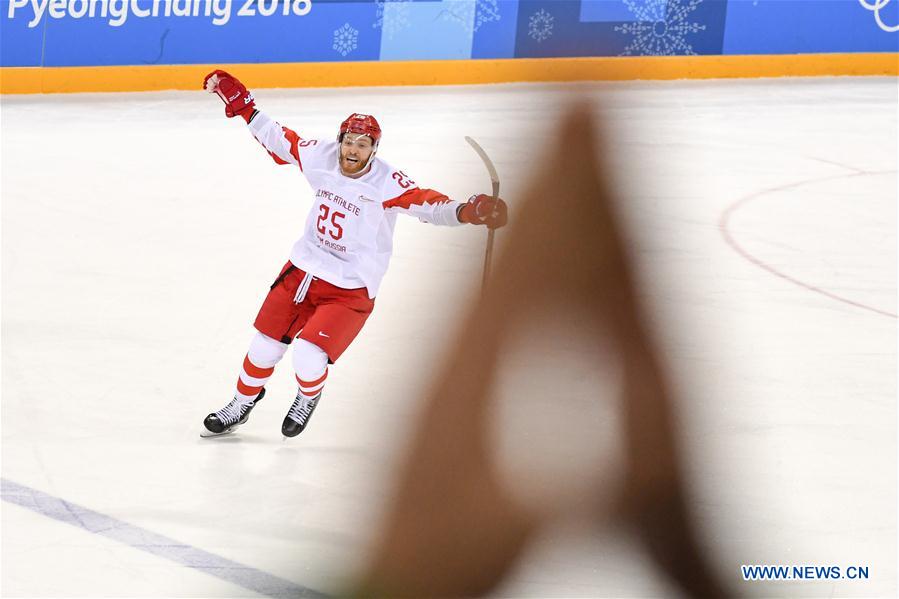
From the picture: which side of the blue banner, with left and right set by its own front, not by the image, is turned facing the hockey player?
front

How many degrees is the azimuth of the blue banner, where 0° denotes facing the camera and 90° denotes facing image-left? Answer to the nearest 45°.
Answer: approximately 0°

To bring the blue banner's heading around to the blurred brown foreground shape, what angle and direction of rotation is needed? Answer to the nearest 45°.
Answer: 0° — it already faces it
